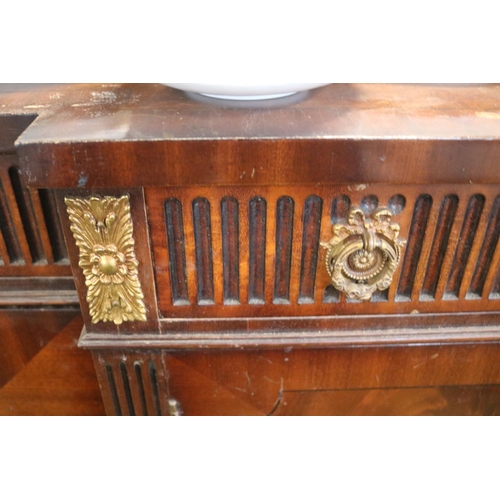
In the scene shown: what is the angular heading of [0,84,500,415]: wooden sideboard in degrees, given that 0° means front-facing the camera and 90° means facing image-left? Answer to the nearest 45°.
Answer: approximately 0°
